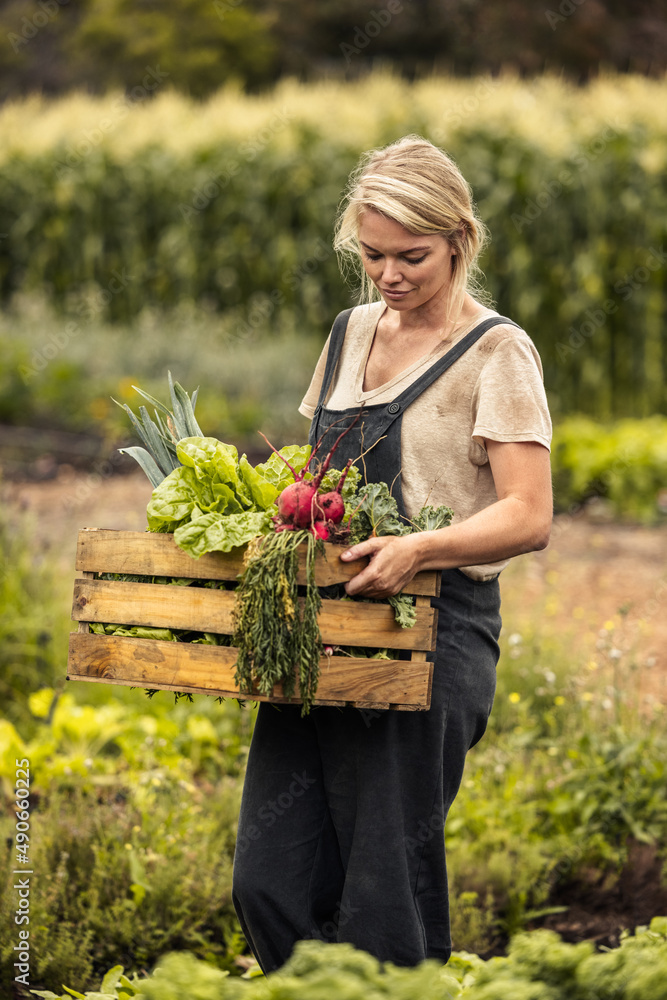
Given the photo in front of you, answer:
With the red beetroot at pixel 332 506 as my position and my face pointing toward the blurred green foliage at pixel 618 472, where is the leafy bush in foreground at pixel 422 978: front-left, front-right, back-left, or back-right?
back-right

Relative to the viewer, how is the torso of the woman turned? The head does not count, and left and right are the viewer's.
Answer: facing the viewer and to the left of the viewer

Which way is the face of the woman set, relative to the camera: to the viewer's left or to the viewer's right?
to the viewer's left

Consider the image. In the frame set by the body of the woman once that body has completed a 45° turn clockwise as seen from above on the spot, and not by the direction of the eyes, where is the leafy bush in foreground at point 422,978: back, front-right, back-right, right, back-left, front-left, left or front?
left

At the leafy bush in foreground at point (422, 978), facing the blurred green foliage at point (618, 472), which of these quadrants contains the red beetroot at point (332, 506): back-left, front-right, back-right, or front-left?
front-left

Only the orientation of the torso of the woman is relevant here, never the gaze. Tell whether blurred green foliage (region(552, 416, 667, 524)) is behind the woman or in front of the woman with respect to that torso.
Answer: behind
